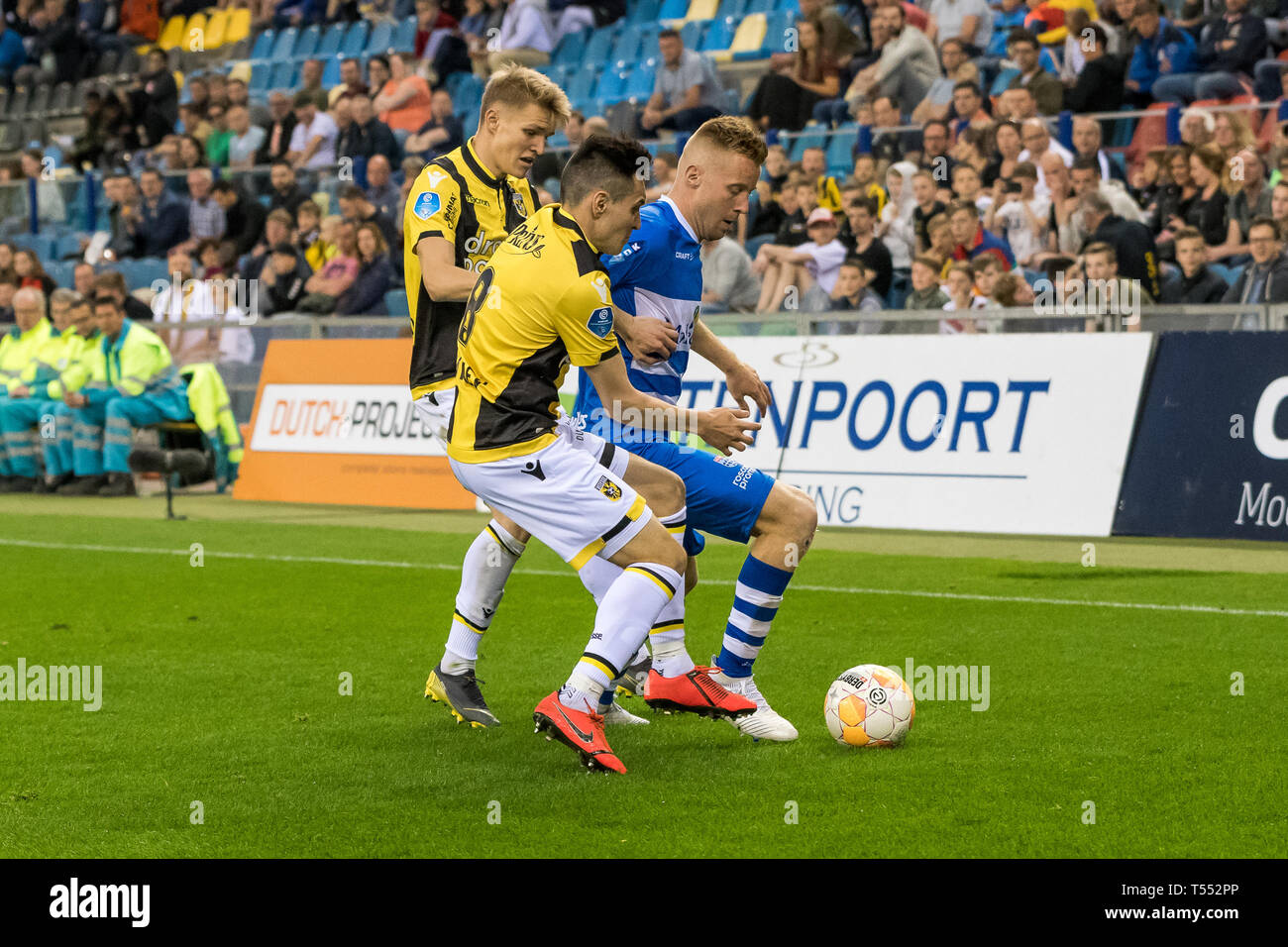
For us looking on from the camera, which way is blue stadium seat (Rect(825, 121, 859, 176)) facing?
facing the viewer and to the left of the viewer

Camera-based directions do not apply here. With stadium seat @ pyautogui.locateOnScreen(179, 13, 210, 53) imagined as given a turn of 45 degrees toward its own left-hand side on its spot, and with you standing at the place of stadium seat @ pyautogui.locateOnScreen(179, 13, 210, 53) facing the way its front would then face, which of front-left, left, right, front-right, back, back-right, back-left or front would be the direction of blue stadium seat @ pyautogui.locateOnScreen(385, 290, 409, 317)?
front-right

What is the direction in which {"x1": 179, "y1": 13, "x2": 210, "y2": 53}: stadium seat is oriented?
toward the camera

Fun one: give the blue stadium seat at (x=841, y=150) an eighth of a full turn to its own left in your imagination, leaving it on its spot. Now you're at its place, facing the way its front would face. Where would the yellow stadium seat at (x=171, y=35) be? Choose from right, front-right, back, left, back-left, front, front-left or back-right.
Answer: back-right

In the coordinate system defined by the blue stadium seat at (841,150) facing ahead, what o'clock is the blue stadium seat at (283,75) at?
the blue stadium seat at (283,75) is roughly at 3 o'clock from the blue stadium seat at (841,150).

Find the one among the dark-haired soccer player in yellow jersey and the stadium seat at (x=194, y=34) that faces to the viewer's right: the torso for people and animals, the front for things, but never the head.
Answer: the dark-haired soccer player in yellow jersey

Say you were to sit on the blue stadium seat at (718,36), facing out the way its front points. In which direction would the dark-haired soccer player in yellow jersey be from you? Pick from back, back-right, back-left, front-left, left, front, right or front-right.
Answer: front-left

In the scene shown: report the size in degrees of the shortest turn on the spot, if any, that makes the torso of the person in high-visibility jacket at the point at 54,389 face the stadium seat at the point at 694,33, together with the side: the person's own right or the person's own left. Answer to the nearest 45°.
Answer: approximately 135° to the person's own left

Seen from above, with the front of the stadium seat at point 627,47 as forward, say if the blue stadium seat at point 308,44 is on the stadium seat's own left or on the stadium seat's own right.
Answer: on the stadium seat's own right
